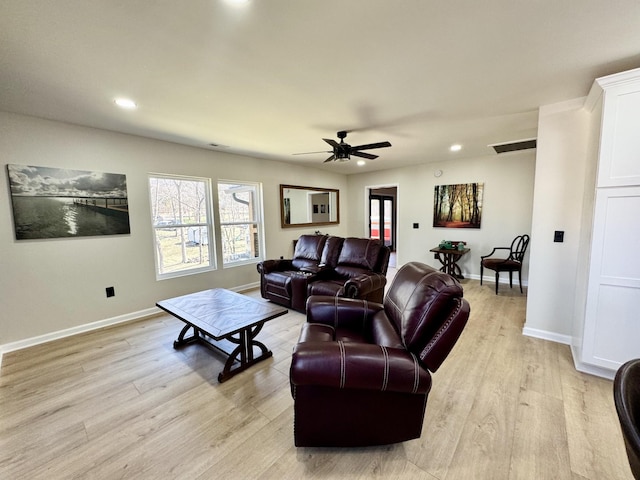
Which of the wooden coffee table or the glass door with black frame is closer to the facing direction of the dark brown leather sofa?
the wooden coffee table

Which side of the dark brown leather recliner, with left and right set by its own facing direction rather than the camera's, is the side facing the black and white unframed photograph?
front

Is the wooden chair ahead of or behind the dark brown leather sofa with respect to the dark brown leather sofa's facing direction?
behind

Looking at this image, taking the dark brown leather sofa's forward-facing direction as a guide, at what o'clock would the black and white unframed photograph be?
The black and white unframed photograph is roughly at 1 o'clock from the dark brown leather sofa.

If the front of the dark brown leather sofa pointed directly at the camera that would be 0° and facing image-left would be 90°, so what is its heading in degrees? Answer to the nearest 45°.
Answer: approximately 45°

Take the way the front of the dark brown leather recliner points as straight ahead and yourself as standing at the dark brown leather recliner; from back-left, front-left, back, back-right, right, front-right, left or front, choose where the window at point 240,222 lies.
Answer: front-right

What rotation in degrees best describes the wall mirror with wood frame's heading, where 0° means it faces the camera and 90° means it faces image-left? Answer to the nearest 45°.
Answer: approximately 315°

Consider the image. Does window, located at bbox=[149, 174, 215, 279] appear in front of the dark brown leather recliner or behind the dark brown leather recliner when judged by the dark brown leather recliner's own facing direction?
in front

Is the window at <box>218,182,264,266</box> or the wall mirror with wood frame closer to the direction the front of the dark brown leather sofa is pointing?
the window

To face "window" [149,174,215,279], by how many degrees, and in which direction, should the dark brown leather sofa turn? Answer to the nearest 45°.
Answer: approximately 45° to its right

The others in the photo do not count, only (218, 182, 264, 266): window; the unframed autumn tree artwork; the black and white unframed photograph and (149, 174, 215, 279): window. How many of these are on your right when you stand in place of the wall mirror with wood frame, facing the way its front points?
3

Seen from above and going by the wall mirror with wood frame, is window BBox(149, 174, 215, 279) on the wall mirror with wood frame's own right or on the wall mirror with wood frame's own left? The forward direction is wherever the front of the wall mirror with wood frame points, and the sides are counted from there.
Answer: on the wall mirror with wood frame's own right

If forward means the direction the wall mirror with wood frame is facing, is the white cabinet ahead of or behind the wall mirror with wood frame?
ahead
